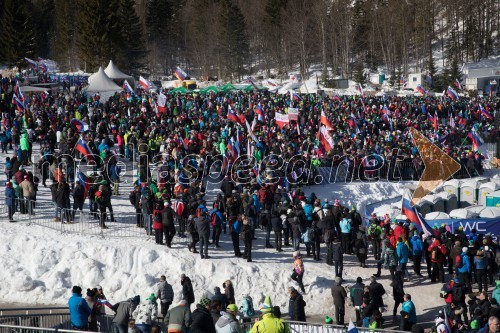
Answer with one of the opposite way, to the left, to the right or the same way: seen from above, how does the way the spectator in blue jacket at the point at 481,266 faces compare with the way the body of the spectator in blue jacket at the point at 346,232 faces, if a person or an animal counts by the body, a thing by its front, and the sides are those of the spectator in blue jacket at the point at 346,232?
the same way

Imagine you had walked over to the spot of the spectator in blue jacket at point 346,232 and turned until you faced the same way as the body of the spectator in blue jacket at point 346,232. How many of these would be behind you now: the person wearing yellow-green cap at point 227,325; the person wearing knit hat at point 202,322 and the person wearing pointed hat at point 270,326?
3

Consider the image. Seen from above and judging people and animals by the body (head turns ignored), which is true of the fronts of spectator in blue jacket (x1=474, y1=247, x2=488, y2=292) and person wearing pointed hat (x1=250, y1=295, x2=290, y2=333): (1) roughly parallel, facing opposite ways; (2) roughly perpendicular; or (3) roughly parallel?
roughly parallel

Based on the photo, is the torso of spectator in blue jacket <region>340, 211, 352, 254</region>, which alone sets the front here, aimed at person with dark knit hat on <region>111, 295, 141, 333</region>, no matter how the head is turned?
no

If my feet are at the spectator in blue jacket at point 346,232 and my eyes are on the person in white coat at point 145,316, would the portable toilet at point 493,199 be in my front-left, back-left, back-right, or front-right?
back-left

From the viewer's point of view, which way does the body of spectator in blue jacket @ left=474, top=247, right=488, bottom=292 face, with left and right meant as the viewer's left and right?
facing away from the viewer

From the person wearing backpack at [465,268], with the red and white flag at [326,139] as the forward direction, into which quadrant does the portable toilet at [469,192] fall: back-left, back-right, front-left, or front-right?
front-right

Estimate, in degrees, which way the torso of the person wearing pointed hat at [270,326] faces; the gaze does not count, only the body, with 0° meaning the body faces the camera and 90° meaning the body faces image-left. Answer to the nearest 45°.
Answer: approximately 180°

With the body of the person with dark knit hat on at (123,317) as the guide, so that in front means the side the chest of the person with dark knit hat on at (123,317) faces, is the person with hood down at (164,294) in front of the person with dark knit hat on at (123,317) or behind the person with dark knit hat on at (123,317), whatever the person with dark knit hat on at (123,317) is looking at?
in front

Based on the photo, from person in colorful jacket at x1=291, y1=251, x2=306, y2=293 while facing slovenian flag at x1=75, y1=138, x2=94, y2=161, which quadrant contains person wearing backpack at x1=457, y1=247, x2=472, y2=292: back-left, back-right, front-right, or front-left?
back-right

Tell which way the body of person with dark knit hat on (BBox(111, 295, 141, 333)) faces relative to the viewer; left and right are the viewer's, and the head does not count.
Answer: facing away from the viewer and to the right of the viewer

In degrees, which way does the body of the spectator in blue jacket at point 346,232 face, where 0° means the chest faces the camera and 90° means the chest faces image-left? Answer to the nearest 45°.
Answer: approximately 180°

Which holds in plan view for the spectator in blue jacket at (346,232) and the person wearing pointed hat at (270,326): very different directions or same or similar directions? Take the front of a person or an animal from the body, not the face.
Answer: same or similar directions

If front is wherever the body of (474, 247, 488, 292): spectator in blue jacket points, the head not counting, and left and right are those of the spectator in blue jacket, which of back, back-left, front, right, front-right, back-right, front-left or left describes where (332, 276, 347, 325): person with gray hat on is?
back-left

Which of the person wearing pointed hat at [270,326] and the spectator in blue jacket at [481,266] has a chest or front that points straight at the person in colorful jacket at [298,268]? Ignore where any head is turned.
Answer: the person wearing pointed hat

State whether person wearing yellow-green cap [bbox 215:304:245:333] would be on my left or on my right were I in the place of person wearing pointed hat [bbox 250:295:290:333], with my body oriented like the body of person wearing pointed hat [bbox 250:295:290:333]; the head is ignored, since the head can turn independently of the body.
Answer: on my left
